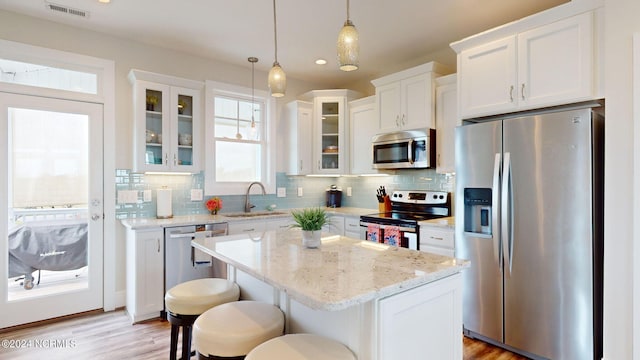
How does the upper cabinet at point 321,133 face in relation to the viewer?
toward the camera

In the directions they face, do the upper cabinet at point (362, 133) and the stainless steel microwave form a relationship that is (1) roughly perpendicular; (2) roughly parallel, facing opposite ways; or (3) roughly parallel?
roughly parallel

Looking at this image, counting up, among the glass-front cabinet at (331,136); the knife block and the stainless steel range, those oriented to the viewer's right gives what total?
0

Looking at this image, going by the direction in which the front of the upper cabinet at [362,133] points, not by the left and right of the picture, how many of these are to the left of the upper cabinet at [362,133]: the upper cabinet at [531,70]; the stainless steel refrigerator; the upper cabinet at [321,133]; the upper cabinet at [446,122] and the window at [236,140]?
3

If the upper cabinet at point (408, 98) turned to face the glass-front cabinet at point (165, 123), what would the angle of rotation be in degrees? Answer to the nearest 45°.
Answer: approximately 45° to its right

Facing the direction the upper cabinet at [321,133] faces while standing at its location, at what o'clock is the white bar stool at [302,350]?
The white bar stool is roughly at 12 o'clock from the upper cabinet.

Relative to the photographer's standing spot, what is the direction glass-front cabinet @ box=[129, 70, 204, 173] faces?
facing the viewer and to the right of the viewer

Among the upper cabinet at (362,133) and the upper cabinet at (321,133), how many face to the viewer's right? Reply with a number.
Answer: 0

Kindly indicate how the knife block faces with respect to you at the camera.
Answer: facing the viewer and to the left of the viewer

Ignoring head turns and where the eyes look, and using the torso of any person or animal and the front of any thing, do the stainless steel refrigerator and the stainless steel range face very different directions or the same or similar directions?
same or similar directions

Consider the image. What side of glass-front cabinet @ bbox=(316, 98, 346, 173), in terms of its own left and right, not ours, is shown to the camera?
front

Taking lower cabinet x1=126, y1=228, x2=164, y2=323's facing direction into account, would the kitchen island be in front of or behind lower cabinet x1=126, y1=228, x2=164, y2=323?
in front

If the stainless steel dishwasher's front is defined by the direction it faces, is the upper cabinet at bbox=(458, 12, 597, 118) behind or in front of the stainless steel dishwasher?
in front

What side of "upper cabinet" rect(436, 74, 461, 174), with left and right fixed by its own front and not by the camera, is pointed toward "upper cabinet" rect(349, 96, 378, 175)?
right

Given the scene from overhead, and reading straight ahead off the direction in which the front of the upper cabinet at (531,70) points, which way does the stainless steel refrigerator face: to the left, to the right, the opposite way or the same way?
the same way
